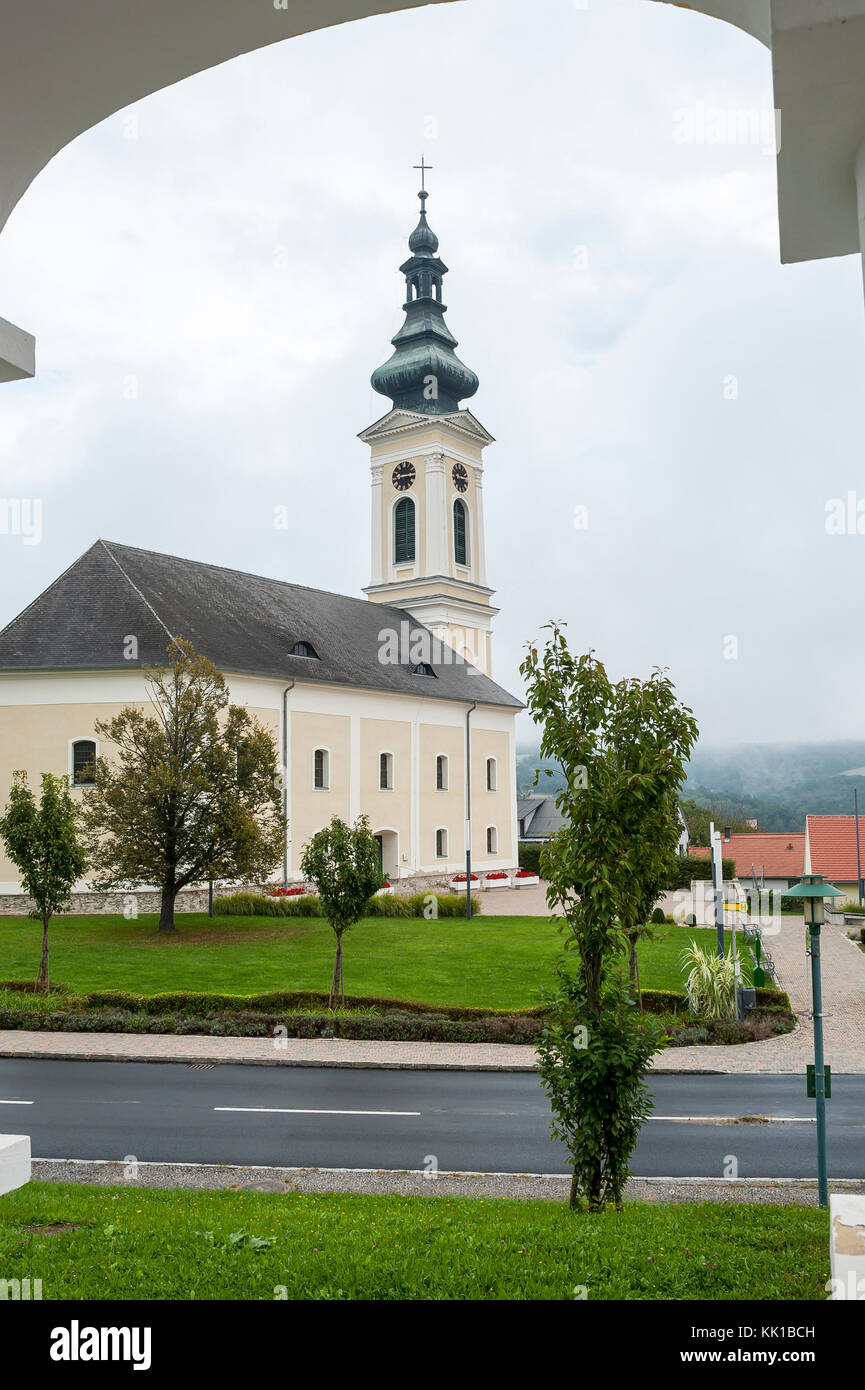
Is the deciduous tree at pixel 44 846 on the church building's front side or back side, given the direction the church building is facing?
on the back side

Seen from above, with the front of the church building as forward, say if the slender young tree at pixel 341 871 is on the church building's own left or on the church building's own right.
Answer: on the church building's own right

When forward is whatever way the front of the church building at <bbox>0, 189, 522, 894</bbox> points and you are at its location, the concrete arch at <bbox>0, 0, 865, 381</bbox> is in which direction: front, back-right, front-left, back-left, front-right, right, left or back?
back-right

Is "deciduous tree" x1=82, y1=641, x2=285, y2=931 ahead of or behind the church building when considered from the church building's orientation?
behind

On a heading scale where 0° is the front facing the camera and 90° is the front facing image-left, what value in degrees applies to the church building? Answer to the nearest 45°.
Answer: approximately 225°

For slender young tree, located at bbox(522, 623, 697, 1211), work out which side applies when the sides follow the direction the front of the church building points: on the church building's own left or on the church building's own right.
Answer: on the church building's own right
